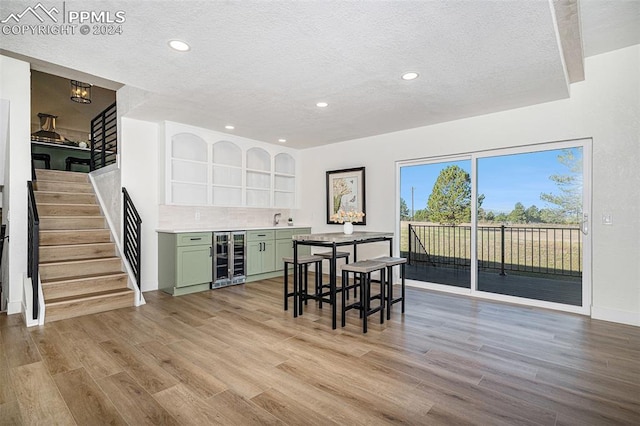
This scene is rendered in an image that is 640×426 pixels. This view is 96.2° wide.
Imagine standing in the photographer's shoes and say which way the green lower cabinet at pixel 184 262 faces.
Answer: facing the viewer and to the right of the viewer

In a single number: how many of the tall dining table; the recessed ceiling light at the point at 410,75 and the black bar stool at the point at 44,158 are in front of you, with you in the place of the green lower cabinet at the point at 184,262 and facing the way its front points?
2

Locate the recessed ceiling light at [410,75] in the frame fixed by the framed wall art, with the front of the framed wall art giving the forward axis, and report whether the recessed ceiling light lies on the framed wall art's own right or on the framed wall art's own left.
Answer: on the framed wall art's own left

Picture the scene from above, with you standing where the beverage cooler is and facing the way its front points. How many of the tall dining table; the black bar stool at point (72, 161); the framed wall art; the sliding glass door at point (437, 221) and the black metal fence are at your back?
1

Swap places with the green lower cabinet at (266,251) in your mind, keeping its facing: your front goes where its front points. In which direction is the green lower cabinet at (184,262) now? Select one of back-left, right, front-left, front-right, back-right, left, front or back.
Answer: right

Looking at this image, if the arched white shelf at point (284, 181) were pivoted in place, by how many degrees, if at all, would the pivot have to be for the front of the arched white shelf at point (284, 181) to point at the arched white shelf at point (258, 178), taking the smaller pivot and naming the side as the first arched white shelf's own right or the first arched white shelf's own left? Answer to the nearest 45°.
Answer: approximately 90° to the first arched white shelf's own right

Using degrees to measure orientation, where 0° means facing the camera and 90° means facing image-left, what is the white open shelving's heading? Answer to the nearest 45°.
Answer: approximately 315°

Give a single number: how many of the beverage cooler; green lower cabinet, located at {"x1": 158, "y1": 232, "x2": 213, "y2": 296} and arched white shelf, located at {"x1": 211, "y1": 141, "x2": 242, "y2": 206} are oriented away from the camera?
0

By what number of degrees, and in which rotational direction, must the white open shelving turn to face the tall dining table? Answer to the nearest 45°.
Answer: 0° — it already faces it

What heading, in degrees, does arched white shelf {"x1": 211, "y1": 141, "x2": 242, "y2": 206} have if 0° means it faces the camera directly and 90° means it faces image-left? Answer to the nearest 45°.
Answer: approximately 315°

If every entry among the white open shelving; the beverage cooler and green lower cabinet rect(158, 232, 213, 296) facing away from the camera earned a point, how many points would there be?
0

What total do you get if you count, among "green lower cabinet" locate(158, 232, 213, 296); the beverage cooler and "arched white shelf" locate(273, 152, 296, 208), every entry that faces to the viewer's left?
0

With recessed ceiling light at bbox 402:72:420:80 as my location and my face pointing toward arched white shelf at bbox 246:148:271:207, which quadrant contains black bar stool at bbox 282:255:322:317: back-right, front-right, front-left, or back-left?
front-left

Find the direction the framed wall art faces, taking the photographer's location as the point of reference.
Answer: facing the viewer and to the left of the viewer
